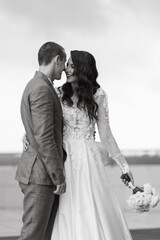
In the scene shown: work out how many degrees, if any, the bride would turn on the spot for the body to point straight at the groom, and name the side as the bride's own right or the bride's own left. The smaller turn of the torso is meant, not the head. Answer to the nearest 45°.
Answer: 0° — they already face them

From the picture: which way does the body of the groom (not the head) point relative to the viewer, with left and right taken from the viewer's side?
facing away from the viewer and to the right of the viewer

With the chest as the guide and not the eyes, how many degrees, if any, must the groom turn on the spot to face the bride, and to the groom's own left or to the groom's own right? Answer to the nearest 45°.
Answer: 0° — they already face them

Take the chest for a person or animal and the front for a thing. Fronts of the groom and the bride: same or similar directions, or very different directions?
very different directions
